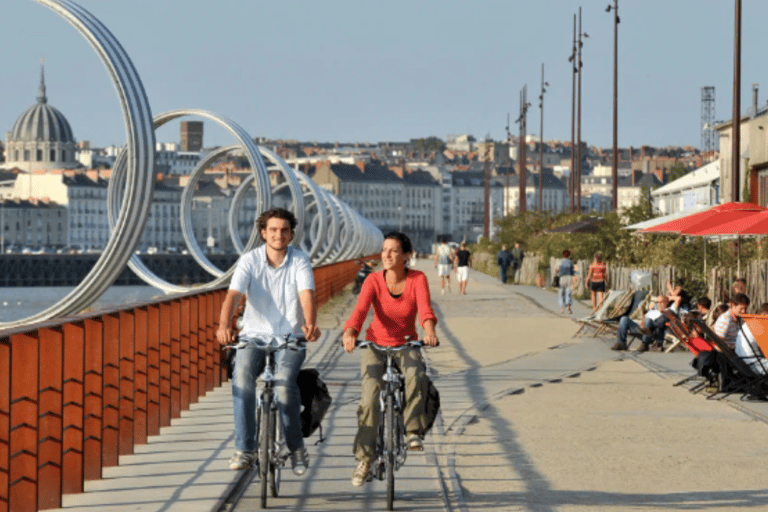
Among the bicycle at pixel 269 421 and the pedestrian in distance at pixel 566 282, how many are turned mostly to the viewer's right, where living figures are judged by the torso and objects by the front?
0

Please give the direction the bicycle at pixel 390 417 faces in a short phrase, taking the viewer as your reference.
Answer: facing the viewer

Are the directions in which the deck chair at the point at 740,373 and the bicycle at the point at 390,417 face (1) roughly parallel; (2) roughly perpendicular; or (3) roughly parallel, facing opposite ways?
roughly perpendicular

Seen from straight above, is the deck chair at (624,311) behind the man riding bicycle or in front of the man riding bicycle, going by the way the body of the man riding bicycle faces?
behind

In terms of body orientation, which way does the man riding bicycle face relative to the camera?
toward the camera

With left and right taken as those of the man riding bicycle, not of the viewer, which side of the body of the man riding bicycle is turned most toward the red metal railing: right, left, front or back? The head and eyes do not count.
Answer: right
